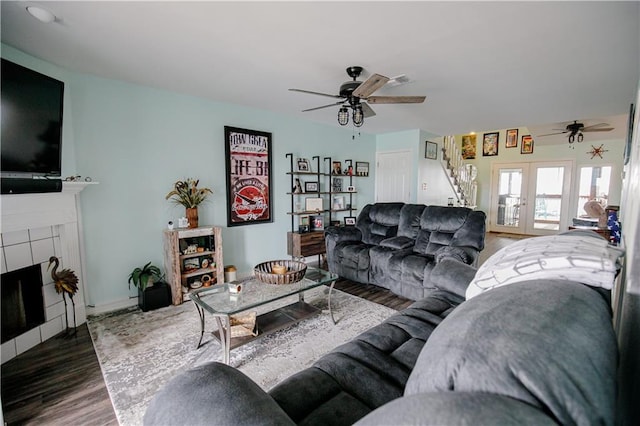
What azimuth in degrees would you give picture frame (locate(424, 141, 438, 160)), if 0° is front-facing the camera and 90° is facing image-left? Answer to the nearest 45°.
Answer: approximately 315°

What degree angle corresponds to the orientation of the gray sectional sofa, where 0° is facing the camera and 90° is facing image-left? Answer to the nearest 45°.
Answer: approximately 135°

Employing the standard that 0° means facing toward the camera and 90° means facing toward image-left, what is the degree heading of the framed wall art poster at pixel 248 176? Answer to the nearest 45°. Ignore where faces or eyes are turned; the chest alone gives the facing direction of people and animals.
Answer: approximately 315°

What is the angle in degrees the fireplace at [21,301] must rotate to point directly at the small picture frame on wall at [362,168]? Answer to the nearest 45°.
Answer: approximately 45° to its left

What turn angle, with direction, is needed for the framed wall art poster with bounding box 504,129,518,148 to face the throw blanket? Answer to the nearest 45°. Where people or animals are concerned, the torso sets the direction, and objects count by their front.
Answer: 0° — it already faces it

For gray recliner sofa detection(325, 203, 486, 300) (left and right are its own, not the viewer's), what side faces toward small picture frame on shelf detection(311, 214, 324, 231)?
right

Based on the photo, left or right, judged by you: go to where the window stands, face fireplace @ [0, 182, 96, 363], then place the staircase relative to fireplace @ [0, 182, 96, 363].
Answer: right
